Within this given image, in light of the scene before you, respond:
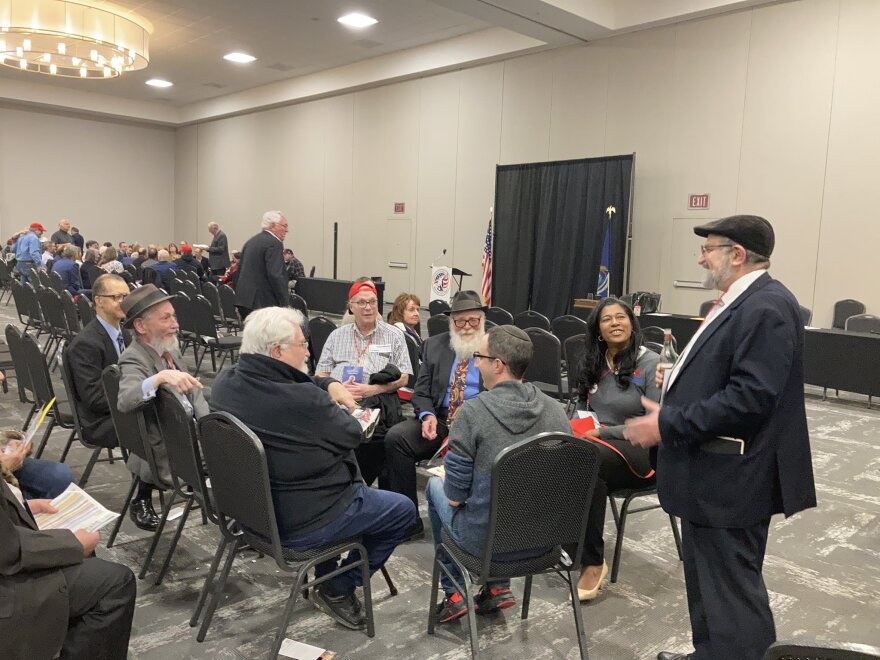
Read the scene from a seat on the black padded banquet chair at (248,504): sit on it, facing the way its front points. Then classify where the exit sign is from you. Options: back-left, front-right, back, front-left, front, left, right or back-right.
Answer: front

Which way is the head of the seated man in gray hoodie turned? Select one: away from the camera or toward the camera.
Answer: away from the camera

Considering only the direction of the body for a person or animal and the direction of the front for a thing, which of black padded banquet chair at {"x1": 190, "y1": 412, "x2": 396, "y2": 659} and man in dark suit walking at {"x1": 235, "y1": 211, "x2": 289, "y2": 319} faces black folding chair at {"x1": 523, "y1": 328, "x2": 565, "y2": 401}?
black padded banquet chair at {"x1": 190, "y1": 412, "x2": 396, "y2": 659}

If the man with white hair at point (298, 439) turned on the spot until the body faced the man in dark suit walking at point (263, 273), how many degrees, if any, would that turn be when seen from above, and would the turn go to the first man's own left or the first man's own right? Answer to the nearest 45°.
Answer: approximately 45° to the first man's own left

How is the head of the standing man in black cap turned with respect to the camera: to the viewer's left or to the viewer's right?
to the viewer's left

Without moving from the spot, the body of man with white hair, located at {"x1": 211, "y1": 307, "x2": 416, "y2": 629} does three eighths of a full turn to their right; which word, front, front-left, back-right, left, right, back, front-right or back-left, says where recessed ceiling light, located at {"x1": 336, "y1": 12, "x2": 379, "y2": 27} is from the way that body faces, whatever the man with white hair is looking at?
back

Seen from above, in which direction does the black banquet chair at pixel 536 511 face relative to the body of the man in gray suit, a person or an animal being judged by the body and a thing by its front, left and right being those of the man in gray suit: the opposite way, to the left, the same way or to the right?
to the left

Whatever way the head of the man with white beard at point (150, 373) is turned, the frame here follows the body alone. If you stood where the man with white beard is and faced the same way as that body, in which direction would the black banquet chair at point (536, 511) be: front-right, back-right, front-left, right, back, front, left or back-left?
front

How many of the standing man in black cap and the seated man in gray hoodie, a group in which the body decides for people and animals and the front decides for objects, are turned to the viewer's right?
0

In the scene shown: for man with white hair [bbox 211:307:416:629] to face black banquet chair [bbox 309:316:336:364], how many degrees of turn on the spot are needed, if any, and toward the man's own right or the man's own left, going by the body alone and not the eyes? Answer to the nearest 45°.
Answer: approximately 45° to the man's own left

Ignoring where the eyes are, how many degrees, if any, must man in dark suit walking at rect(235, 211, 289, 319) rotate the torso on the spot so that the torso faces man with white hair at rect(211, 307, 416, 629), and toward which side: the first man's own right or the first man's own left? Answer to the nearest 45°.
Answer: approximately 135° to the first man's own right

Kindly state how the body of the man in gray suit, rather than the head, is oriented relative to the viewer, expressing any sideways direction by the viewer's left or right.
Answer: facing to the right of the viewer

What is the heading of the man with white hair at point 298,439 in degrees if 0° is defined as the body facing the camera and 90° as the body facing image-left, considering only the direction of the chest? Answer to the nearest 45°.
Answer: approximately 225°

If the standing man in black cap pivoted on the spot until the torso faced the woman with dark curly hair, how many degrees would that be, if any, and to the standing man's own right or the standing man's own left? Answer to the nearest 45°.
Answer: approximately 45° to the standing man's own right

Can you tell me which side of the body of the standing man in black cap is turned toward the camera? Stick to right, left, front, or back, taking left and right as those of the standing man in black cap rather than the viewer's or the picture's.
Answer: left

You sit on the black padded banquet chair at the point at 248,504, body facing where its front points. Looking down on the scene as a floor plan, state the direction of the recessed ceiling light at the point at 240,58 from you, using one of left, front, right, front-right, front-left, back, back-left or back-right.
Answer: front-left

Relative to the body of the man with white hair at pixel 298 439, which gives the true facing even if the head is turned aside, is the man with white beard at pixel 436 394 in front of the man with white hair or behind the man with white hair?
in front
